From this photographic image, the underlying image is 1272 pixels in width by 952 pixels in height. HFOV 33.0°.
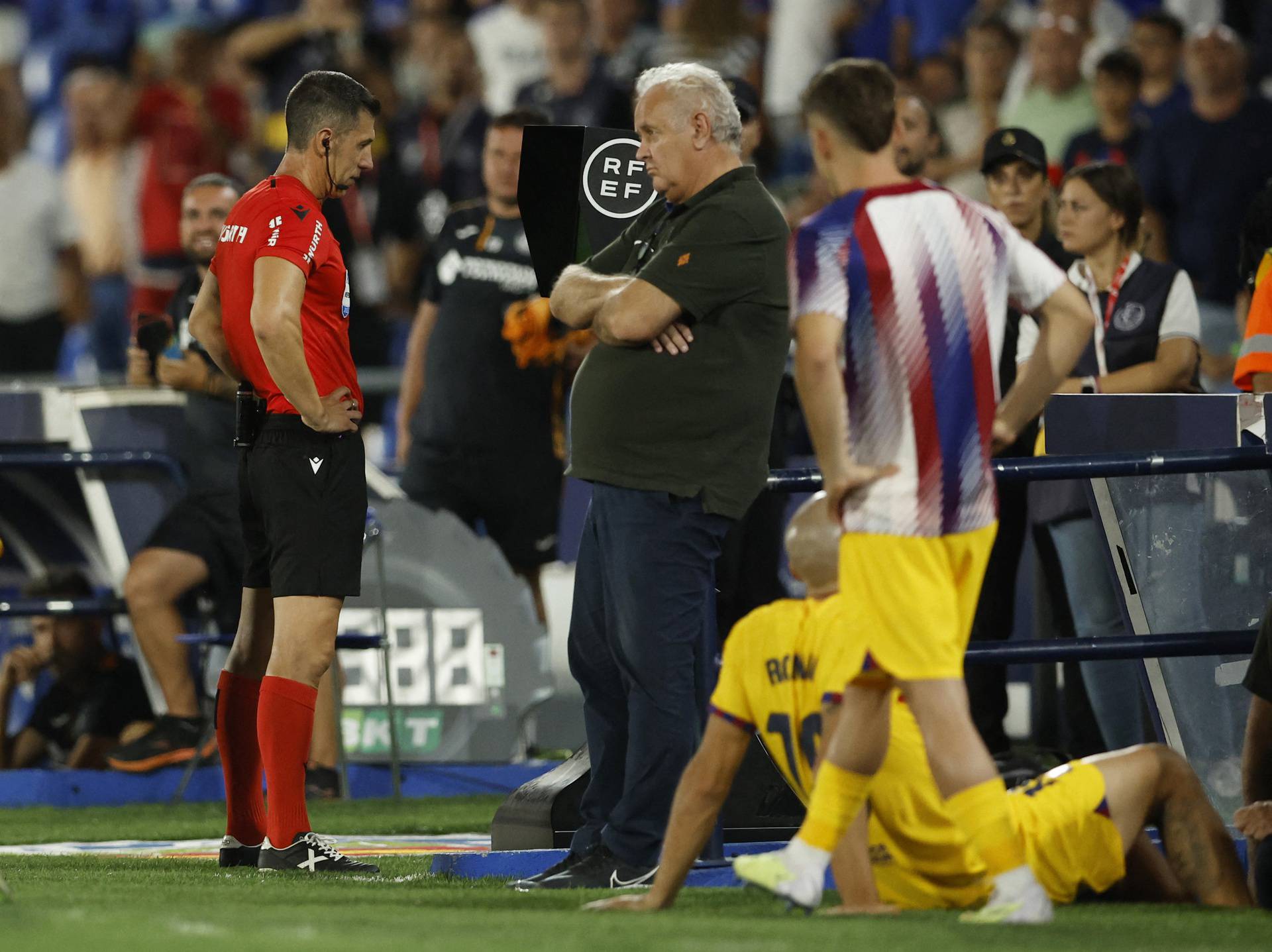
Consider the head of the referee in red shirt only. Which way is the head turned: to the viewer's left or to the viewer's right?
to the viewer's right

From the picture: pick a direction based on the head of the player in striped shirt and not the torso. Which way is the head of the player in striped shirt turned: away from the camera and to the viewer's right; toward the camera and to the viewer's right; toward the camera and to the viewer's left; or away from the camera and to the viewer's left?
away from the camera and to the viewer's left

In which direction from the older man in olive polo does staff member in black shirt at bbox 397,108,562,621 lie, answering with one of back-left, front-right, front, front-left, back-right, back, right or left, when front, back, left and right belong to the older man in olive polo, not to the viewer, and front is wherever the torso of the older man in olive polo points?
right

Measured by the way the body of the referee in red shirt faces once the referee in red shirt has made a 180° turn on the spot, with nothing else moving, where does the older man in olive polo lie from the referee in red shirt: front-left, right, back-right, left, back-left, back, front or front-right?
back-left

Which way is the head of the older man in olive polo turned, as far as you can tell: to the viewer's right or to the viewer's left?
to the viewer's left

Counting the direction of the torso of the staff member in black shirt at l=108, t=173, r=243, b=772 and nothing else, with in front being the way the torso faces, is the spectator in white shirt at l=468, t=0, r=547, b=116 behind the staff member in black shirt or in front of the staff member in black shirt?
behind

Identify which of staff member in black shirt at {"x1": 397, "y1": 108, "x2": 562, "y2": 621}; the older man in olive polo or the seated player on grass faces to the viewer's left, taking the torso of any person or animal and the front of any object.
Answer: the older man in olive polo

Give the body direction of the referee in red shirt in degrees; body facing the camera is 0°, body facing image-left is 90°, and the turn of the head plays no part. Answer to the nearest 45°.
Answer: approximately 270°
